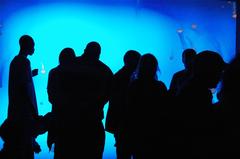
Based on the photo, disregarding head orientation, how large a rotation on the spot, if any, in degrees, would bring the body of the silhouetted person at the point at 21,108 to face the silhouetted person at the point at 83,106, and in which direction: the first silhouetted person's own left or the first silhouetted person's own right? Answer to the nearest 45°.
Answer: approximately 45° to the first silhouetted person's own right

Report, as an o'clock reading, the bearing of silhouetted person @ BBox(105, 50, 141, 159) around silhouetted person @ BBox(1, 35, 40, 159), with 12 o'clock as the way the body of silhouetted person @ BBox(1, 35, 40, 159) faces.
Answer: silhouetted person @ BBox(105, 50, 141, 159) is roughly at 1 o'clock from silhouetted person @ BBox(1, 35, 40, 159).

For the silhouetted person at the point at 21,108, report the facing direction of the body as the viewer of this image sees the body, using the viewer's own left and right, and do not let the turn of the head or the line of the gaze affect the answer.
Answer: facing to the right of the viewer
